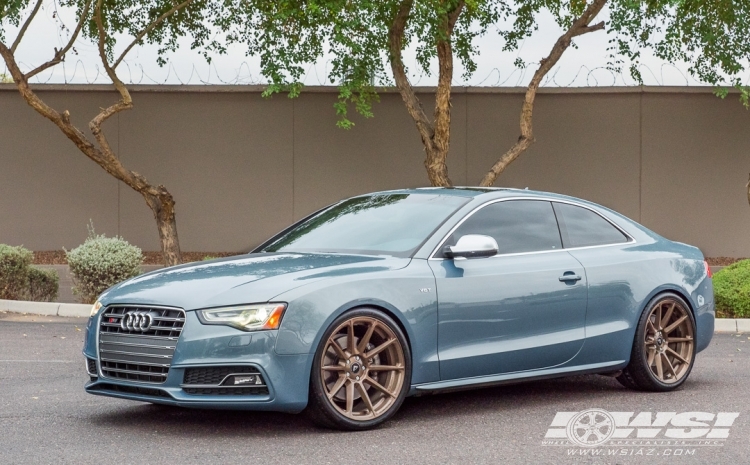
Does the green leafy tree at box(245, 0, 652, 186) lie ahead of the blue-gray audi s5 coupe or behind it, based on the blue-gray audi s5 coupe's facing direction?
behind

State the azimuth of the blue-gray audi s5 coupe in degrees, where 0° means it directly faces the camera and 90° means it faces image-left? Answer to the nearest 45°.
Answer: approximately 45°

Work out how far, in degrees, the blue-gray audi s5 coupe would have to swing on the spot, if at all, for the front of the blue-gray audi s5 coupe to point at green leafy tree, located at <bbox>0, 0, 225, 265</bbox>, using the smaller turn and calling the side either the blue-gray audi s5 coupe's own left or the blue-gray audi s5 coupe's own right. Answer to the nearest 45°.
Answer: approximately 90° to the blue-gray audi s5 coupe's own right

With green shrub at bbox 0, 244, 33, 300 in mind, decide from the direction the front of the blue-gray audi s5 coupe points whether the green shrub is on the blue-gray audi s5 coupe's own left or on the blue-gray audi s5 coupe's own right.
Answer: on the blue-gray audi s5 coupe's own right

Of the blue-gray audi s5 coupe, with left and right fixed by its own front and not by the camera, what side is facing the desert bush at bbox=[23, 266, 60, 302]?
right
